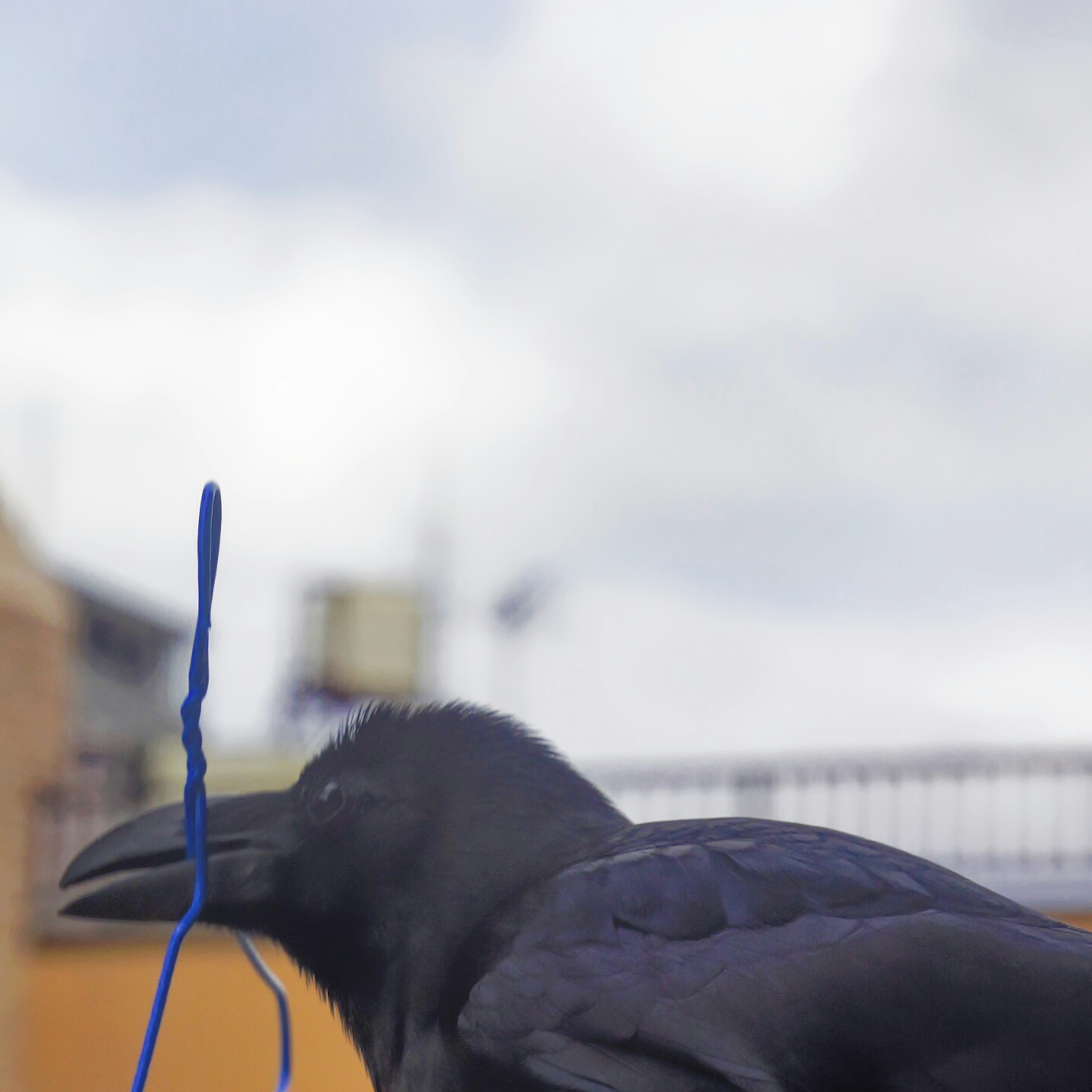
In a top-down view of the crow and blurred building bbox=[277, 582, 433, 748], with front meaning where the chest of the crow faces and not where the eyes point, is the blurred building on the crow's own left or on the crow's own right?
on the crow's own right

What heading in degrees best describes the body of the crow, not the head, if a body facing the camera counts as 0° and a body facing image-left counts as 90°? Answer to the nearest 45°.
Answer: approximately 90°

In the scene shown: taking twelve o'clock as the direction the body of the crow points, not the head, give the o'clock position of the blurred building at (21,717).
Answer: The blurred building is roughly at 2 o'clock from the crow.

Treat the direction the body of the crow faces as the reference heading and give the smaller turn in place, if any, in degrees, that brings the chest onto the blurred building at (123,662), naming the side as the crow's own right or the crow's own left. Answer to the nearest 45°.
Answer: approximately 90° to the crow's own right
